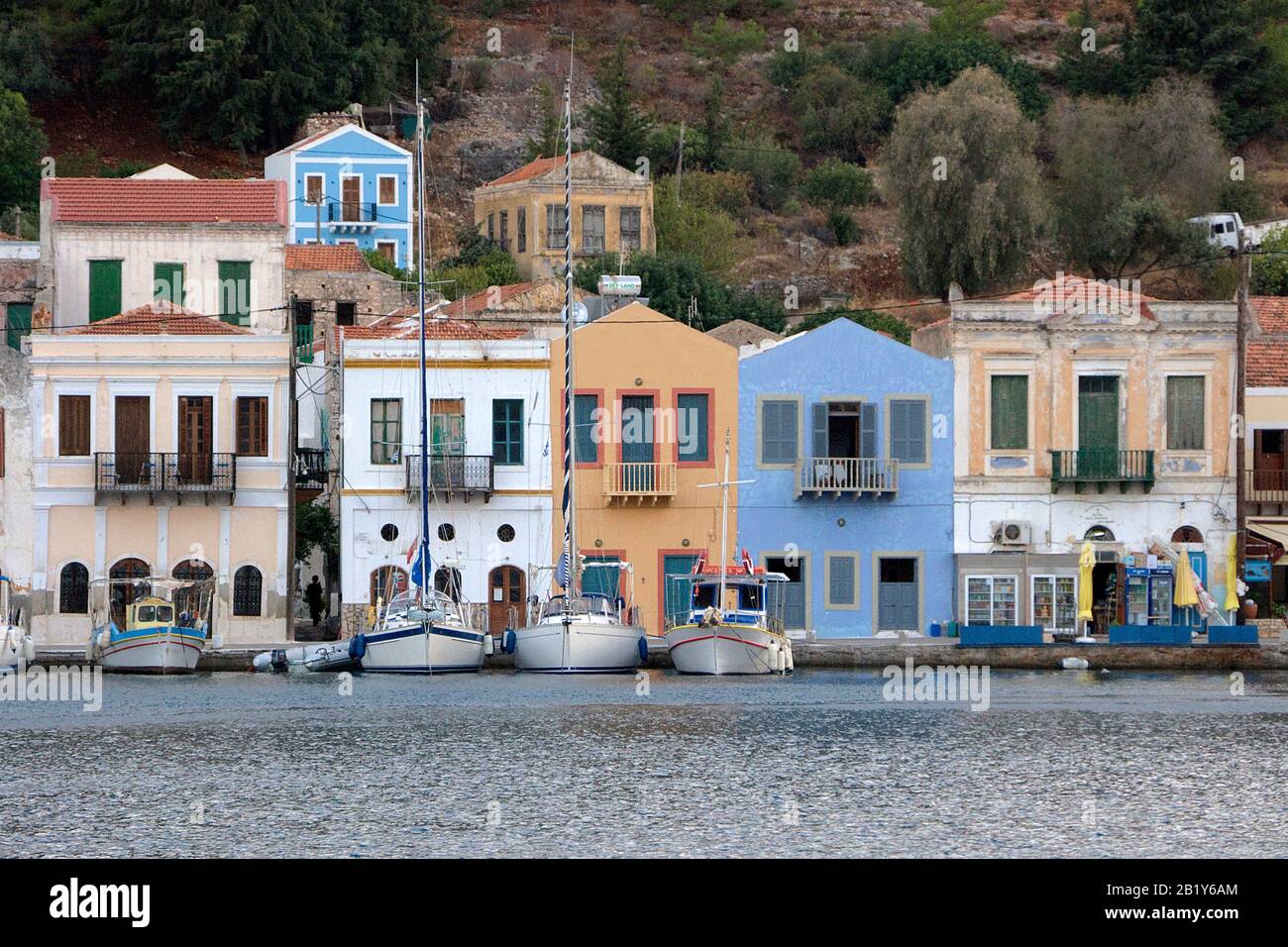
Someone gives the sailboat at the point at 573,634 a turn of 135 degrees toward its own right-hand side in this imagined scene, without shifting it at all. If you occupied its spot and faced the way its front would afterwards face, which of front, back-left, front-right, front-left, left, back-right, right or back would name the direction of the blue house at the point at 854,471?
right

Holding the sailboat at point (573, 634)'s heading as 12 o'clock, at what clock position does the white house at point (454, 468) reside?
The white house is roughly at 5 o'clock from the sailboat.

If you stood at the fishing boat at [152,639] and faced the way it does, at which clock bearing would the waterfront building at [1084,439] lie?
The waterfront building is roughly at 9 o'clock from the fishing boat.

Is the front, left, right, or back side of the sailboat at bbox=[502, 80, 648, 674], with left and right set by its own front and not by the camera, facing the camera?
front

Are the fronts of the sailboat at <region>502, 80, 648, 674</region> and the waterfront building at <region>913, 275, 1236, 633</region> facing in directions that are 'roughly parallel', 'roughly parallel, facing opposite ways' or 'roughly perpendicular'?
roughly parallel

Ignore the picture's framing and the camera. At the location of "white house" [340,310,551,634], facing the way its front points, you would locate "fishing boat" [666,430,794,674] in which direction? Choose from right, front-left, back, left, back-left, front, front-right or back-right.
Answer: front-left

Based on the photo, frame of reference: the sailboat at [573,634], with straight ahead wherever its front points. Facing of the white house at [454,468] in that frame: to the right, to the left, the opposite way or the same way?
the same way

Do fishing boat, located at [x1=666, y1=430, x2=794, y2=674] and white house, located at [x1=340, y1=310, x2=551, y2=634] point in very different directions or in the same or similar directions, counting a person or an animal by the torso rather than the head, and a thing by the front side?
same or similar directions

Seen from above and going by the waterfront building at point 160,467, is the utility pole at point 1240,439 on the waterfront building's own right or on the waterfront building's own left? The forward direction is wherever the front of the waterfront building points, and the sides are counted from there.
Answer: on the waterfront building's own left

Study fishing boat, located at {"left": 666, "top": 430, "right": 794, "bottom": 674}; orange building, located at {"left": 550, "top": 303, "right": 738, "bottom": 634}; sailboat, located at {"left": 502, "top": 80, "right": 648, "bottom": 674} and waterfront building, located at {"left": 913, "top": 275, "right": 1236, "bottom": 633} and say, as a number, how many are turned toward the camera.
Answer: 4

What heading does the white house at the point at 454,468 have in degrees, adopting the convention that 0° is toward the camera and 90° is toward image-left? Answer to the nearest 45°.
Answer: approximately 0°

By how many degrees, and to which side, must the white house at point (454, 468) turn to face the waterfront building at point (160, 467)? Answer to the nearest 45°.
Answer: approximately 90° to its right

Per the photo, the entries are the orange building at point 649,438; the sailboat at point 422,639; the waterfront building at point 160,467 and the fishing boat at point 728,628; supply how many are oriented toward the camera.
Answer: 4

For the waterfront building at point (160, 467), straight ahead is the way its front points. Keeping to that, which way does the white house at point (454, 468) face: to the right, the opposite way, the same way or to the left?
the same way

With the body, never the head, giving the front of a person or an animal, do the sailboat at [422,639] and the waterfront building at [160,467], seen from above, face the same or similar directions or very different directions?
same or similar directions

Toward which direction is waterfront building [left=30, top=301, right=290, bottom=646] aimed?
toward the camera

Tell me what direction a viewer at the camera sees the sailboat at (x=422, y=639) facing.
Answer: facing the viewer

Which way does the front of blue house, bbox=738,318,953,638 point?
toward the camera

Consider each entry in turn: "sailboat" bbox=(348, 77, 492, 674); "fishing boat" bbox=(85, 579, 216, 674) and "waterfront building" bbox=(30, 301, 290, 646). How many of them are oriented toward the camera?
3

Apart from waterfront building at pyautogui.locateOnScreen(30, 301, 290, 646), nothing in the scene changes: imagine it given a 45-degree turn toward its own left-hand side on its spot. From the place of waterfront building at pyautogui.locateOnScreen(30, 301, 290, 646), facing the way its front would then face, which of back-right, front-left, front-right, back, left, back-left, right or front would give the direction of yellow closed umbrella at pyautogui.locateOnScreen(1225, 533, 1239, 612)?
front-left
